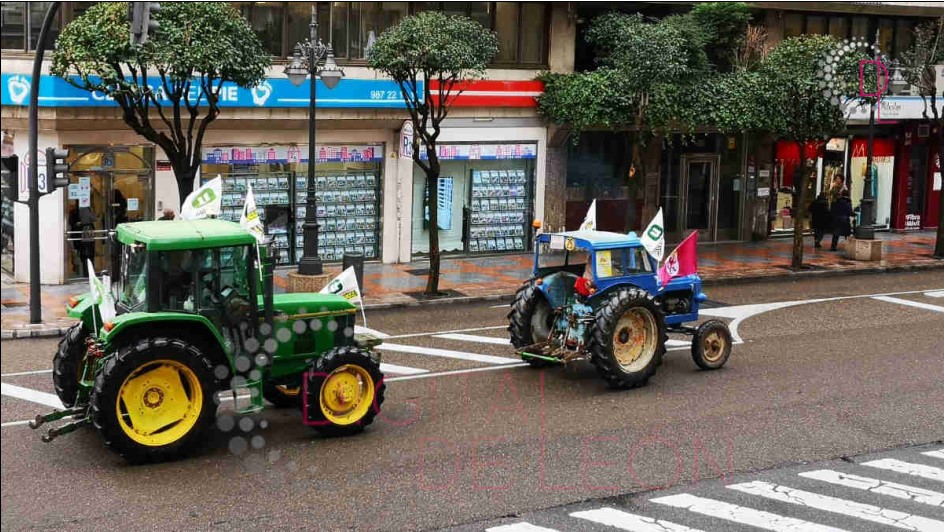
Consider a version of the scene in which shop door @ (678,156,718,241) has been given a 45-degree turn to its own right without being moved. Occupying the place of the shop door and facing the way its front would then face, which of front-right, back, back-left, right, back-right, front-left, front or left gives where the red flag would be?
front-left

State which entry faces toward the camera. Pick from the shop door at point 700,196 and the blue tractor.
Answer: the shop door

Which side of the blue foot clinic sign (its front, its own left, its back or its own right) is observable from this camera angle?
front

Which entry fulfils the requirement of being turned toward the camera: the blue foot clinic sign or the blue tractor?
the blue foot clinic sign

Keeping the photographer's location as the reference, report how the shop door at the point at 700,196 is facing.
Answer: facing the viewer

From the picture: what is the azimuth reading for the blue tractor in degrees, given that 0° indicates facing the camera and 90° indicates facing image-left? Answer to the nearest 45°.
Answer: approximately 225°

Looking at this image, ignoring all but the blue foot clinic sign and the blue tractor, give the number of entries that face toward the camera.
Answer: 1

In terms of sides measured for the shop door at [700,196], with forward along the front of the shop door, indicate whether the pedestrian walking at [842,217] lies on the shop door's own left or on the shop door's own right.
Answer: on the shop door's own left

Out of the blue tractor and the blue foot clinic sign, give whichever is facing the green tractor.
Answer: the blue foot clinic sign

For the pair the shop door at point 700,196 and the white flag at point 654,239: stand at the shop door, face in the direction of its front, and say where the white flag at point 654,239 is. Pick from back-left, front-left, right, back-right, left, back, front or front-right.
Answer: front

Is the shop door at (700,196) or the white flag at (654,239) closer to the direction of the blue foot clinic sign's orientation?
the white flag

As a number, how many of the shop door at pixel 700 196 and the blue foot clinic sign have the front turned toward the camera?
2

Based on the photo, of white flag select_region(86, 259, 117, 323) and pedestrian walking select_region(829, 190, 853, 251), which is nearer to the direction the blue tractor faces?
the pedestrian walking

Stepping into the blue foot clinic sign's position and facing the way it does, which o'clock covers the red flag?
The red flag is roughly at 11 o'clock from the blue foot clinic sign.

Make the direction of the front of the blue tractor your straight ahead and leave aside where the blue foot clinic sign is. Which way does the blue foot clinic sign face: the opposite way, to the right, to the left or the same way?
to the right

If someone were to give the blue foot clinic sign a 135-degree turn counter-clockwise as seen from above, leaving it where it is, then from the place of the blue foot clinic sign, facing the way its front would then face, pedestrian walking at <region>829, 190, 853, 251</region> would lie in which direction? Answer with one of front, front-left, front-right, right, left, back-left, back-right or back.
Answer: front-right

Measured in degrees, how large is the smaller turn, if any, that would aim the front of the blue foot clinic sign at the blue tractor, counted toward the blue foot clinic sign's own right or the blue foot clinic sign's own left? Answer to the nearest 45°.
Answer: approximately 45° to the blue foot clinic sign's own left

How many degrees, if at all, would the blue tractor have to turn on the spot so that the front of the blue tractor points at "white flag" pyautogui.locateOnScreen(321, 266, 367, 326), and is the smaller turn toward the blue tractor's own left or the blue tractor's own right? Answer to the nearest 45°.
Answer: approximately 180°

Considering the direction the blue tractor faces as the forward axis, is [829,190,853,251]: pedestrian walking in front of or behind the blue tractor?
in front

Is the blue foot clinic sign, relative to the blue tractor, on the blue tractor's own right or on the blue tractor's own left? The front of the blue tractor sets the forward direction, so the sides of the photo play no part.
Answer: on the blue tractor's own left
